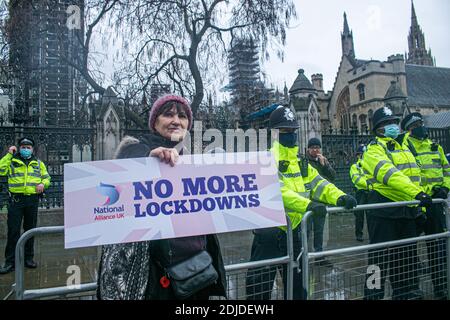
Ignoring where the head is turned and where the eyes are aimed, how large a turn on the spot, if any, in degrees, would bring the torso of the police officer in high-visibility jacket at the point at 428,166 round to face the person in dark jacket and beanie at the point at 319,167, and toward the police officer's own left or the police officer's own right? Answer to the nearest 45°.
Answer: approximately 135° to the police officer's own right

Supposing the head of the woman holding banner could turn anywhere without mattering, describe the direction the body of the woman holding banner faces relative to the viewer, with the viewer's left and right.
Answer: facing the viewer and to the right of the viewer

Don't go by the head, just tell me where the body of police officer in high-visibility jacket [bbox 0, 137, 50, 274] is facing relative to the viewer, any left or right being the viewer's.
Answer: facing the viewer

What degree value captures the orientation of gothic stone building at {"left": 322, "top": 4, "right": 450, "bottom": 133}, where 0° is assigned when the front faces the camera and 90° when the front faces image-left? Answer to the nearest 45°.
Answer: approximately 45°

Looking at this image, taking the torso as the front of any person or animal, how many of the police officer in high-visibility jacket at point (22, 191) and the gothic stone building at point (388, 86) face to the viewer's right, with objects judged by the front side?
0

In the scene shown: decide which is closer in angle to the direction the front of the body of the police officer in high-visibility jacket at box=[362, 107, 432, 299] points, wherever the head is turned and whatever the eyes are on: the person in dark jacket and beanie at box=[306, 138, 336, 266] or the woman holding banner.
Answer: the woman holding banner

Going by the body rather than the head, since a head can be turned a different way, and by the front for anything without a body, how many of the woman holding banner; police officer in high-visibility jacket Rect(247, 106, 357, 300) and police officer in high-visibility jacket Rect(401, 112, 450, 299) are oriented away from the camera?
0

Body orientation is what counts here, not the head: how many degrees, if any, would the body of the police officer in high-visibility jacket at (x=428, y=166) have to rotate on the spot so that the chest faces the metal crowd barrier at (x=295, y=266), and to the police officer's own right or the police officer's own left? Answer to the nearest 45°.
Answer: approximately 45° to the police officer's own right

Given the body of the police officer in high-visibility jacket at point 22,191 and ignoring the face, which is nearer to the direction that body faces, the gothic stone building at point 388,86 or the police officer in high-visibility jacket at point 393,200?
the police officer in high-visibility jacket

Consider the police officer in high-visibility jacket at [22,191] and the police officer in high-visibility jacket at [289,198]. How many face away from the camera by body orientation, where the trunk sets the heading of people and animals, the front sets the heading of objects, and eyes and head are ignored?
0

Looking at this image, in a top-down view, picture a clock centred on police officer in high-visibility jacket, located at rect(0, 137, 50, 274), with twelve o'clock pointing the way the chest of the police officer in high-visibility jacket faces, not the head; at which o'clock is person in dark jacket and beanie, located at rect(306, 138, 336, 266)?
The person in dark jacket and beanie is roughly at 10 o'clock from the police officer in high-visibility jacket.

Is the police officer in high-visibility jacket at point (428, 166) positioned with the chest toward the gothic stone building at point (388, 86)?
no

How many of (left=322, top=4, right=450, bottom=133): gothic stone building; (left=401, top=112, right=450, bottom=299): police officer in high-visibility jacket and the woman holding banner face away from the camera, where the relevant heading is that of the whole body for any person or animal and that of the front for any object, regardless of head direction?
0
